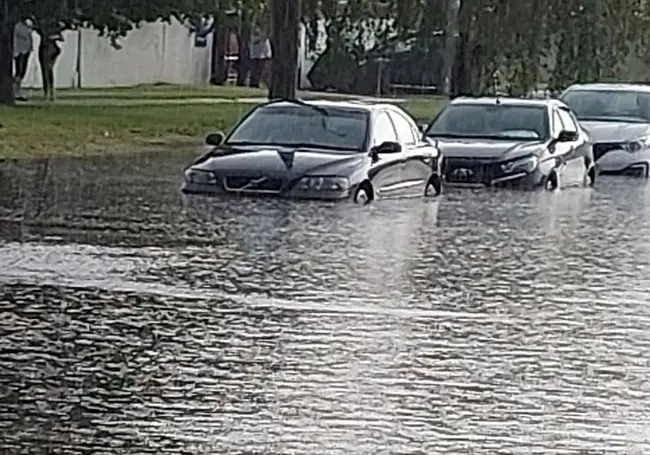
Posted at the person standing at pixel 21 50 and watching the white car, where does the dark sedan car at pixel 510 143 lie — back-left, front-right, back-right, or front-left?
front-right

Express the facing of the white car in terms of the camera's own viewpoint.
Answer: facing the viewer and to the left of the viewer

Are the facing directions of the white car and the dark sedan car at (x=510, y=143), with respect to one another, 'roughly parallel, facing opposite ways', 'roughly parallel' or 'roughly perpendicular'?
roughly parallel

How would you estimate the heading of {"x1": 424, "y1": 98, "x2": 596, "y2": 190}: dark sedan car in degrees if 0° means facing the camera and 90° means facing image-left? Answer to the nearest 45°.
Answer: approximately 45°

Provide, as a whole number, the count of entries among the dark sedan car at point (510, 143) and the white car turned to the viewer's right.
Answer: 0

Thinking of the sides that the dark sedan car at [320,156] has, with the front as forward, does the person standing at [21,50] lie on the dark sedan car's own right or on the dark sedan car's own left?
on the dark sedan car's own right
